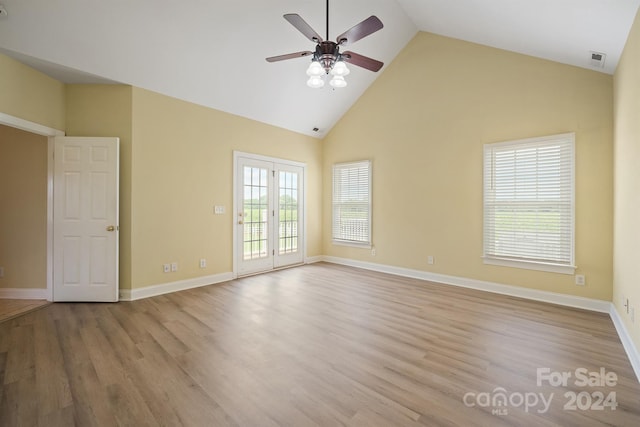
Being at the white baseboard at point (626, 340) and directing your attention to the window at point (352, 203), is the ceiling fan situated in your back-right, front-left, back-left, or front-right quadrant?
front-left

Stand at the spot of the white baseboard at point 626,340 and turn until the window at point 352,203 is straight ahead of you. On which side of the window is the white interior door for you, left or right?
left

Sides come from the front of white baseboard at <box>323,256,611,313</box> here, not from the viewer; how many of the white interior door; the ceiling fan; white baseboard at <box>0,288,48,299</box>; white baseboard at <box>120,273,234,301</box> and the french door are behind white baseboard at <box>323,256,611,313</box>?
0

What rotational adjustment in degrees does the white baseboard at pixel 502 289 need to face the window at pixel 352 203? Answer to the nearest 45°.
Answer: approximately 45° to its right

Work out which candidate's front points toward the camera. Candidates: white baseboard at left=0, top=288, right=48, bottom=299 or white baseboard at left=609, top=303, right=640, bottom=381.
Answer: white baseboard at left=0, top=288, right=48, bottom=299

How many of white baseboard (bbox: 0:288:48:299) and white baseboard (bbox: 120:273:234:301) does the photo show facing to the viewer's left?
0

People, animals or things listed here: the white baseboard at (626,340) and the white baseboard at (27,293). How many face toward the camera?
1

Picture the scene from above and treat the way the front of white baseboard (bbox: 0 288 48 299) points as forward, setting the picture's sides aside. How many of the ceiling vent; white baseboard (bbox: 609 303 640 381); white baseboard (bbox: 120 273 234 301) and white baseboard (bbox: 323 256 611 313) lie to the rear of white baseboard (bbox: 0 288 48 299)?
0

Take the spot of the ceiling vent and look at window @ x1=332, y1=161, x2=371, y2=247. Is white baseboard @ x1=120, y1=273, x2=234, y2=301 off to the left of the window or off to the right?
left

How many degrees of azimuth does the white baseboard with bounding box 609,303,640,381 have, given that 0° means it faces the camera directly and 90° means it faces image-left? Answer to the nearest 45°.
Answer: approximately 90°

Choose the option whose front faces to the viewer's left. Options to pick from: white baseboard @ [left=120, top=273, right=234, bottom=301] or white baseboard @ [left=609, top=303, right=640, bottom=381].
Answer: white baseboard @ [left=609, top=303, right=640, bottom=381]

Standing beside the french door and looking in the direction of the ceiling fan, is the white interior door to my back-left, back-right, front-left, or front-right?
front-right

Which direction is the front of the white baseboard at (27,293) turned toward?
toward the camera

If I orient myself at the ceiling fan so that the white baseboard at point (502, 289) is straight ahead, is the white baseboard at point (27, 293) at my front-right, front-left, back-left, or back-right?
back-left

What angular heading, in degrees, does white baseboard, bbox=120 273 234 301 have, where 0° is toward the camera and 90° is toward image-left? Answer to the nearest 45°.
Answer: approximately 315°

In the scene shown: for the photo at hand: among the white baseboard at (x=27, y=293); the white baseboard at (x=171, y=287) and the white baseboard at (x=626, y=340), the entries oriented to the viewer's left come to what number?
1

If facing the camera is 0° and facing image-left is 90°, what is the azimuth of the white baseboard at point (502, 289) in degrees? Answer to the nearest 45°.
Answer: approximately 45°
